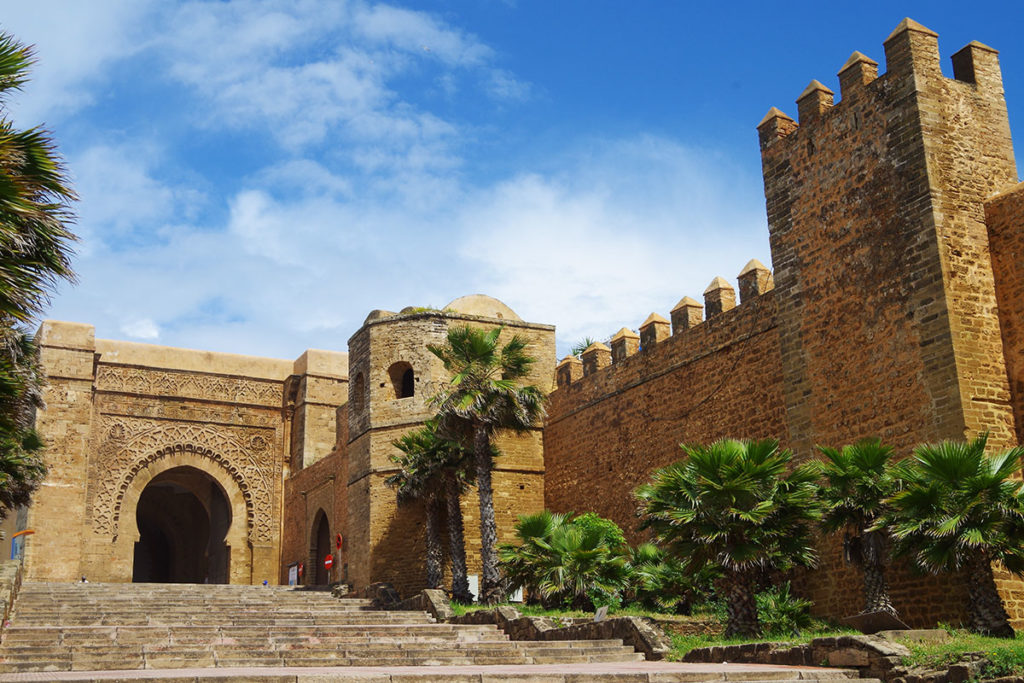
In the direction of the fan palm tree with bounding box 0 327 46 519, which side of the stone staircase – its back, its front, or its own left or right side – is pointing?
right

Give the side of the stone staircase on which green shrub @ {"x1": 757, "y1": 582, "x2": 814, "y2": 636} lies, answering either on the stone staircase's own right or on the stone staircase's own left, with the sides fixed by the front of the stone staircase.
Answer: on the stone staircase's own left

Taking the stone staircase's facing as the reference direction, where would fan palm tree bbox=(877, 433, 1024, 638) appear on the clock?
The fan palm tree is roughly at 10 o'clock from the stone staircase.

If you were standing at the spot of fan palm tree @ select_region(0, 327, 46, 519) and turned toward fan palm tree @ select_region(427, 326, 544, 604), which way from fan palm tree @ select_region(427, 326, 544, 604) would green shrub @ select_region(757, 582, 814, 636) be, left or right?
right

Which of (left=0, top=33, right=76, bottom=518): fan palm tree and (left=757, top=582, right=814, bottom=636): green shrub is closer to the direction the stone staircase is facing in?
the fan palm tree

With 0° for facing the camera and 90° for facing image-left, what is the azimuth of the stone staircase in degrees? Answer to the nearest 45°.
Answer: approximately 0°

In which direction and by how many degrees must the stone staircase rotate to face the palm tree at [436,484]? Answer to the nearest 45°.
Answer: approximately 135° to its left

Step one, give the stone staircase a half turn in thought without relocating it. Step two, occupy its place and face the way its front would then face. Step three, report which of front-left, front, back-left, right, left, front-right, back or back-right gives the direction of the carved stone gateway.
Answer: front

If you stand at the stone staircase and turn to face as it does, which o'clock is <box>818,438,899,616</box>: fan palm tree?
The fan palm tree is roughly at 10 o'clock from the stone staircase.

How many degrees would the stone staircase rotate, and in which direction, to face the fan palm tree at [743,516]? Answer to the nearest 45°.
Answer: approximately 45° to its left
